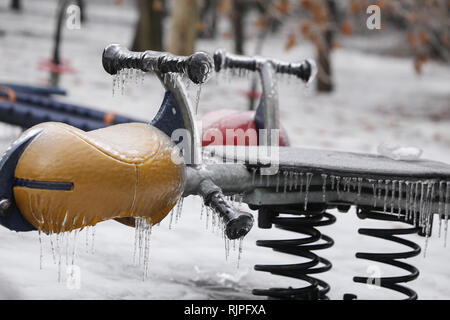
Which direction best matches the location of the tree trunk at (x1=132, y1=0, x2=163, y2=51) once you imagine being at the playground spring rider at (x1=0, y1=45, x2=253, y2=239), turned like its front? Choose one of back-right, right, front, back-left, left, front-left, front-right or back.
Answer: front-left

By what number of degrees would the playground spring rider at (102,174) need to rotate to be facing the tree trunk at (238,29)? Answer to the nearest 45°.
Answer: approximately 45° to its left

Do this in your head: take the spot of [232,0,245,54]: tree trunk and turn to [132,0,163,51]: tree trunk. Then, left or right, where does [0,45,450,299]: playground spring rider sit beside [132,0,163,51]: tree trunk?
left

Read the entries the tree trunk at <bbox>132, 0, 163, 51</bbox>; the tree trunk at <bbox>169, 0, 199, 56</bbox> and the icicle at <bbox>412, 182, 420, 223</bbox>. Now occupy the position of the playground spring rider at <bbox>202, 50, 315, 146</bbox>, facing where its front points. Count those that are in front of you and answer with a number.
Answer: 1

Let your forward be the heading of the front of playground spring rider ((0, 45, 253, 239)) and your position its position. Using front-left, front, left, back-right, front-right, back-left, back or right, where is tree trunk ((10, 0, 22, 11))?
front-left

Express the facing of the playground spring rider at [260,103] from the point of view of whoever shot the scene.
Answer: facing the viewer and to the right of the viewer

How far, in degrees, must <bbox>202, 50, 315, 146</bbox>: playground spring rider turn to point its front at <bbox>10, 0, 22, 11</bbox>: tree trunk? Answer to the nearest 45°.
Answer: approximately 135° to its left

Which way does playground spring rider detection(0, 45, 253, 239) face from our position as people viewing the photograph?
facing away from the viewer and to the right of the viewer
